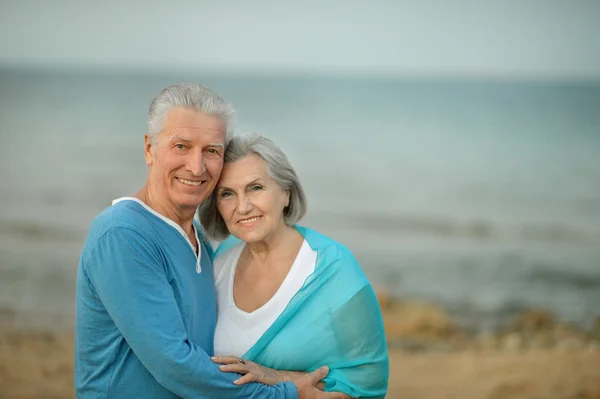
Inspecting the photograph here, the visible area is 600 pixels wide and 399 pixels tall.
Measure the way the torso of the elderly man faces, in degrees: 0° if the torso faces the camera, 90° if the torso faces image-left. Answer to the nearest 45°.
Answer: approximately 315°

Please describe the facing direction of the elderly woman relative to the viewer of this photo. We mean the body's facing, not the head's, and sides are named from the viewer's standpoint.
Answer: facing the viewer and to the left of the viewer

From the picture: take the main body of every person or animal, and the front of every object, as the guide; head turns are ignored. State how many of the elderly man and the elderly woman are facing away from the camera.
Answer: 0
